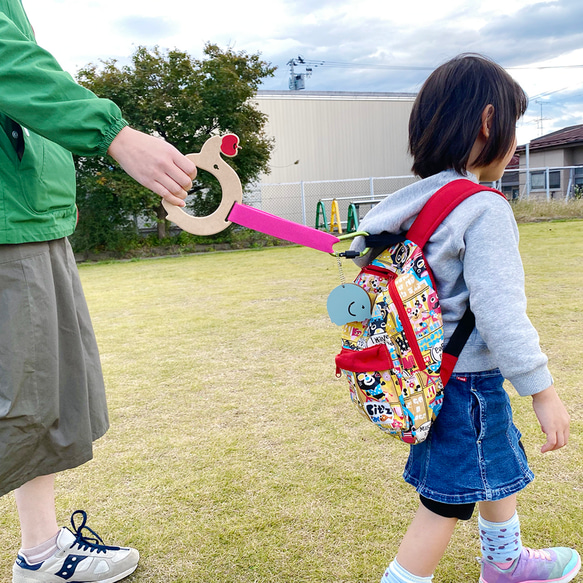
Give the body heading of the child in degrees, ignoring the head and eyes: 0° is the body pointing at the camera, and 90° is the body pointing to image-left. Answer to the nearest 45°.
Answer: approximately 270°

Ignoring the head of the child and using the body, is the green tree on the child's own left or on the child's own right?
on the child's own left

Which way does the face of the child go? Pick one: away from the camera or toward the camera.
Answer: away from the camera

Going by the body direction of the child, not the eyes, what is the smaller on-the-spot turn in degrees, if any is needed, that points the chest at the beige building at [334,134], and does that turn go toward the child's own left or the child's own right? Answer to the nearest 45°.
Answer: approximately 90° to the child's own left
